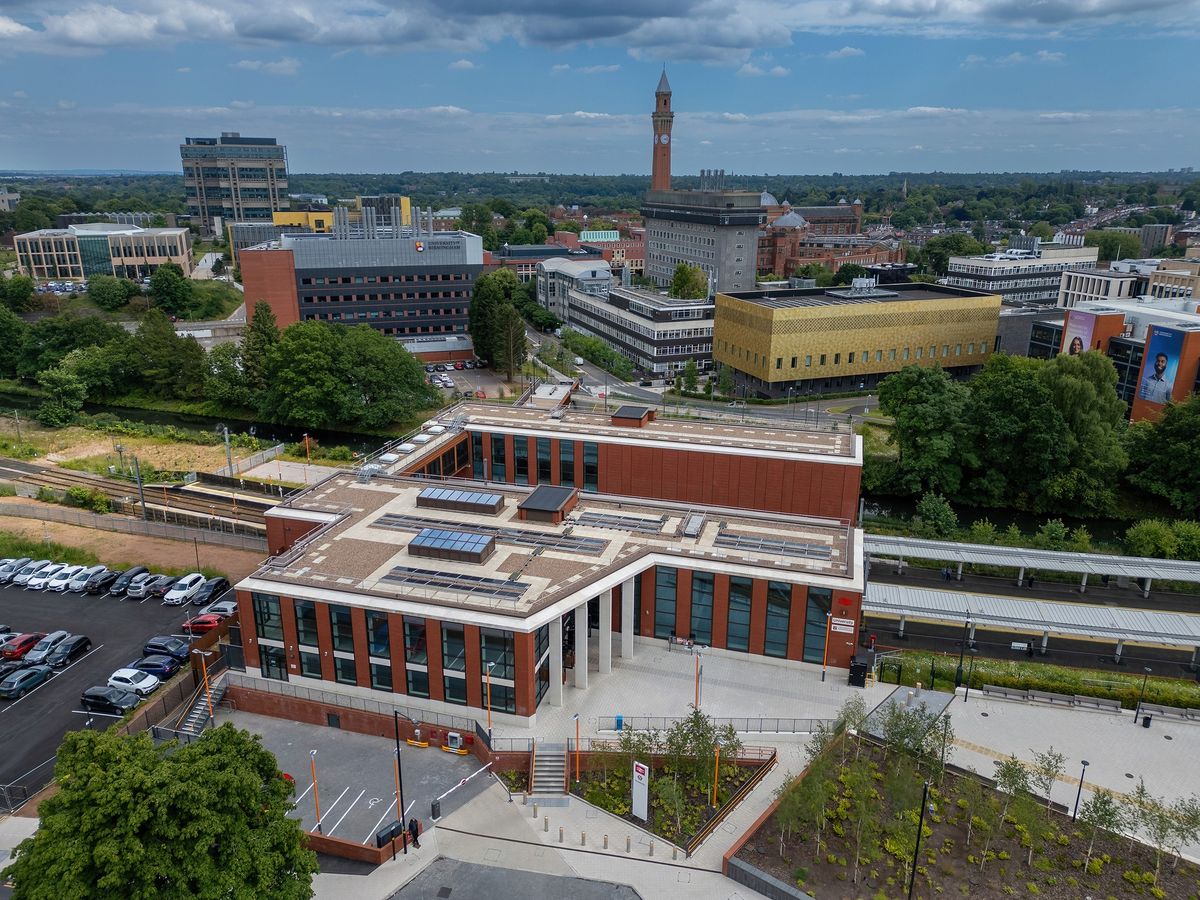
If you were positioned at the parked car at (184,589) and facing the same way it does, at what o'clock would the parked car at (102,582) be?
the parked car at (102,582) is roughly at 3 o'clock from the parked car at (184,589).

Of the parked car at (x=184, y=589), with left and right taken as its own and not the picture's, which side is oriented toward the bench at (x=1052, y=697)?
left

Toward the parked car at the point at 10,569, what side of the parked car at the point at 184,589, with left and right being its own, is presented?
right

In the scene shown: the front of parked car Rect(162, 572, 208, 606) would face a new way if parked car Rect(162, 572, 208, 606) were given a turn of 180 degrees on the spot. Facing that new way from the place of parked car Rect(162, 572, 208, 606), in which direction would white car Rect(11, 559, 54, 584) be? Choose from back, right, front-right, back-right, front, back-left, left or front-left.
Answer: left

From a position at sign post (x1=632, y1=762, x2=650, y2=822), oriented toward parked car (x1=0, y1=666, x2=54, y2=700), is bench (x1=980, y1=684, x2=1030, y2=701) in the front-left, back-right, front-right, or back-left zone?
back-right

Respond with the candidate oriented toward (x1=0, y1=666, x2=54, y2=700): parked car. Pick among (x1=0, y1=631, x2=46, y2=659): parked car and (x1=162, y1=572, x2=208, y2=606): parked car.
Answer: (x1=162, y1=572, x2=208, y2=606): parked car

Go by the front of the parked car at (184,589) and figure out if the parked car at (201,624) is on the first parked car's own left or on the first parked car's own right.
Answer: on the first parked car's own left

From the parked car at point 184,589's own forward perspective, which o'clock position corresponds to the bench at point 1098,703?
The bench is roughly at 9 o'clock from the parked car.

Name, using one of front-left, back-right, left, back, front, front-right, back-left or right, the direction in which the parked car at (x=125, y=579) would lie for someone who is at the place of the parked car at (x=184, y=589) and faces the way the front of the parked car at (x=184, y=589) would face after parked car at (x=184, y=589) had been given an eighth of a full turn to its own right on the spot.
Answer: front-right

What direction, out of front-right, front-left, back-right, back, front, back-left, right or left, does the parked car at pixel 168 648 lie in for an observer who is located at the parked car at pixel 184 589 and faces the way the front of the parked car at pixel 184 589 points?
front-left
